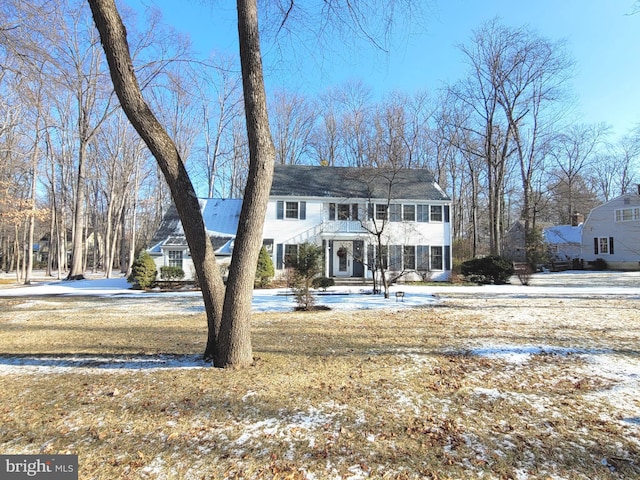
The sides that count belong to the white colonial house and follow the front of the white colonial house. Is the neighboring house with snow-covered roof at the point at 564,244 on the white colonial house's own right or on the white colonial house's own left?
on the white colonial house's own left

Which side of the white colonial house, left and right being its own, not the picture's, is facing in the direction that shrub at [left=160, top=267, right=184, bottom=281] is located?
right

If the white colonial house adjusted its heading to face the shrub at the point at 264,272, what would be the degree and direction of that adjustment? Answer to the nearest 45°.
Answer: approximately 45° to its right

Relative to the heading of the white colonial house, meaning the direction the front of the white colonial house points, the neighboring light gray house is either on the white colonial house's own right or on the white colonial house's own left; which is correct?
on the white colonial house's own left

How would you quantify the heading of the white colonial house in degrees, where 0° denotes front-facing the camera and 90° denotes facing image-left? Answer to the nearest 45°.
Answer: approximately 0°

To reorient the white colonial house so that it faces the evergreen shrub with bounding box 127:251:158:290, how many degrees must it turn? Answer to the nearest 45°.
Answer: approximately 90° to its right

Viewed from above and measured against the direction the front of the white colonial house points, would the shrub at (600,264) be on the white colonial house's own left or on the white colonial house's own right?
on the white colonial house's own left
